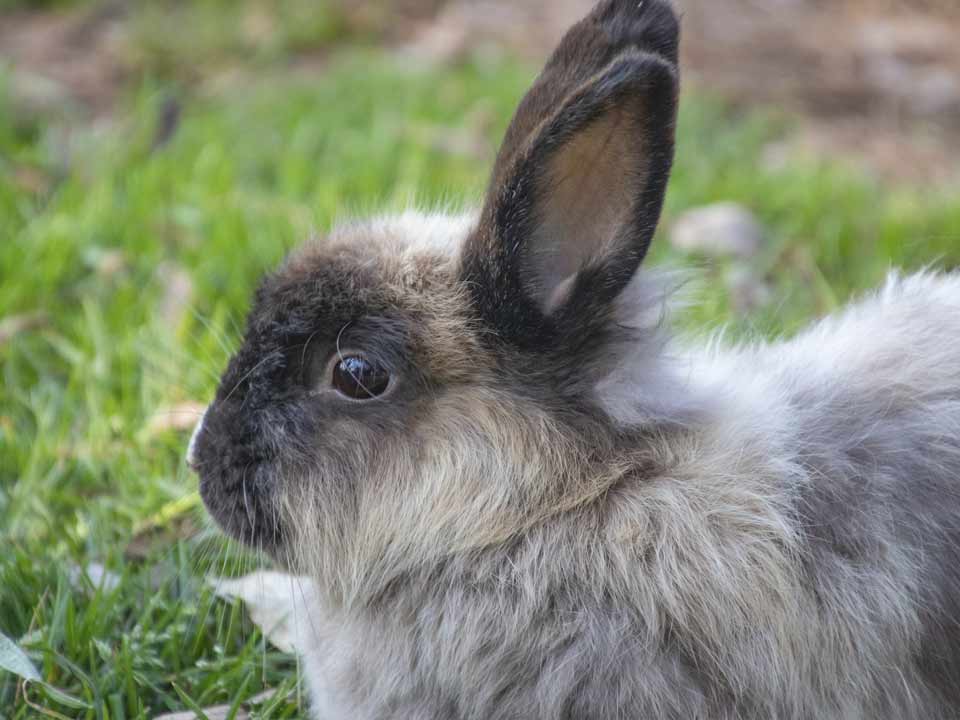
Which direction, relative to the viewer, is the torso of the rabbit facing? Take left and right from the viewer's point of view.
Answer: facing to the left of the viewer

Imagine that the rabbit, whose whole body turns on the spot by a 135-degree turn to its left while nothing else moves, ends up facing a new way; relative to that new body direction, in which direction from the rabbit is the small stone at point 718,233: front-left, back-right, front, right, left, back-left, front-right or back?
back-left

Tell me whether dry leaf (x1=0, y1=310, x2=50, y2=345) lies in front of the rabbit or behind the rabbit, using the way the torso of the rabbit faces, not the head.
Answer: in front

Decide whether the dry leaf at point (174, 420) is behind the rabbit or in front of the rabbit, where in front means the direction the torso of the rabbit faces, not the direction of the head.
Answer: in front
